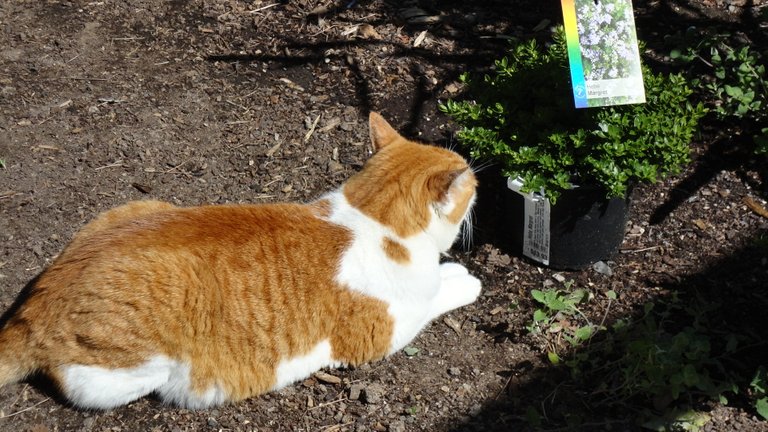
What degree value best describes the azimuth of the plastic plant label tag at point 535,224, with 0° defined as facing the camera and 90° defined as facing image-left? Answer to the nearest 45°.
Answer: approximately 45°

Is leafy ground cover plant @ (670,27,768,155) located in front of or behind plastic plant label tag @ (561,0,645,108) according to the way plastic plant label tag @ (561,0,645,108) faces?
behind

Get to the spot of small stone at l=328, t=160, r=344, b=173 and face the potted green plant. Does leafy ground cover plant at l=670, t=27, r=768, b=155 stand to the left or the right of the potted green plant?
left

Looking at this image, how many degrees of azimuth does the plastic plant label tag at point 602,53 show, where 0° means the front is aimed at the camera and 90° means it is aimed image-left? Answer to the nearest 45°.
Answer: approximately 0°

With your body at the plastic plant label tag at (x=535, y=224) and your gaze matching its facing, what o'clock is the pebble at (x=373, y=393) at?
The pebble is roughly at 12 o'clock from the plastic plant label tag.

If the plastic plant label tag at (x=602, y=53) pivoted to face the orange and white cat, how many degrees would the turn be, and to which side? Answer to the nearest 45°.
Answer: approximately 45° to its right

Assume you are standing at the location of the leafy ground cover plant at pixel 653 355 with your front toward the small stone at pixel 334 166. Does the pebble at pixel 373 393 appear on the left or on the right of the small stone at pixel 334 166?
left

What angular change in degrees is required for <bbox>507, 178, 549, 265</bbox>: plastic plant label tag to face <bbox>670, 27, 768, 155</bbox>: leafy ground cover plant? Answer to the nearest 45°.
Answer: approximately 180°
